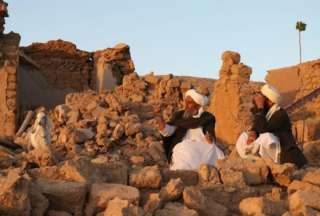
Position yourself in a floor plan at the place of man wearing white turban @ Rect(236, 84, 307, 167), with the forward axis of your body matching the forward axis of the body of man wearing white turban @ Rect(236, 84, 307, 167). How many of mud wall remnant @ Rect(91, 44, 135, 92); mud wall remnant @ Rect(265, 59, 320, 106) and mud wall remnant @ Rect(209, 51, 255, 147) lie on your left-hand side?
0

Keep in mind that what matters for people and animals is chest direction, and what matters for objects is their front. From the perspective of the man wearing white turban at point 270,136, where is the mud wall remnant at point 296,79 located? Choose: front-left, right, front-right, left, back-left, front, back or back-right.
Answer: back-right

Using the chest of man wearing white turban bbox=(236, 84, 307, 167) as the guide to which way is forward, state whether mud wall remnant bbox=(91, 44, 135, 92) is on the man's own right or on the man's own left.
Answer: on the man's own right

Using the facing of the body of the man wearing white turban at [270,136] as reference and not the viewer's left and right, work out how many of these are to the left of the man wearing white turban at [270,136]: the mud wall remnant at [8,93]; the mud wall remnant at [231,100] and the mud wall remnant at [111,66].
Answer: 0

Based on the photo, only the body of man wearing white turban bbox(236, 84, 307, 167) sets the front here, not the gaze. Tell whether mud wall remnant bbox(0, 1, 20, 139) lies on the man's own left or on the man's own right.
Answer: on the man's own right

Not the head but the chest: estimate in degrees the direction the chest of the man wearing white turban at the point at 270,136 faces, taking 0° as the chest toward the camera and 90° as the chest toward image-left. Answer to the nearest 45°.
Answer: approximately 45°

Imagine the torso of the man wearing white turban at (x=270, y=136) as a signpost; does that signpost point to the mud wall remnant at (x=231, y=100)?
no

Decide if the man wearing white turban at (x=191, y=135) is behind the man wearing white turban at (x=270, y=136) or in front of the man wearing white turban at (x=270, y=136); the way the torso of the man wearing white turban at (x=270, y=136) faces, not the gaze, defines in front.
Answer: in front

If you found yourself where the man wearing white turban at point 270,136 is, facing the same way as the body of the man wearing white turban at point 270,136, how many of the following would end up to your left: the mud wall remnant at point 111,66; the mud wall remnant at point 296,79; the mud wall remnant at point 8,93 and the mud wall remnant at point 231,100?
0

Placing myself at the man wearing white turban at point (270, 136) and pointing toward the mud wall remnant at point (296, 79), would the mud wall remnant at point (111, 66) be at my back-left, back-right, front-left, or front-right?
front-left
